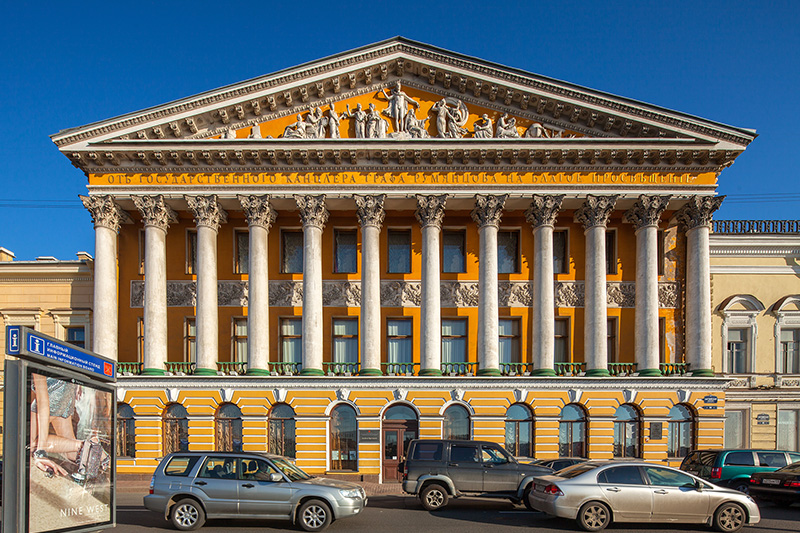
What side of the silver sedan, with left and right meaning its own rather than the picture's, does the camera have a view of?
right

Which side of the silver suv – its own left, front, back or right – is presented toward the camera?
right

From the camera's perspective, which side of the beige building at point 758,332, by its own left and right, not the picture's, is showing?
front

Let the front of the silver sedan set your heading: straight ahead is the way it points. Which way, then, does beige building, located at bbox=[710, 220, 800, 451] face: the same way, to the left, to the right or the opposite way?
to the right

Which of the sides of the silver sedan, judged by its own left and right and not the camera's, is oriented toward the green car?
left

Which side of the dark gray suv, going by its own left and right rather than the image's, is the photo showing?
right

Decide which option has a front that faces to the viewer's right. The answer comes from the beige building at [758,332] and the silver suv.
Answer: the silver suv

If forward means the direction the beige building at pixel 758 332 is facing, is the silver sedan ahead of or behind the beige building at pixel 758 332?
ahead

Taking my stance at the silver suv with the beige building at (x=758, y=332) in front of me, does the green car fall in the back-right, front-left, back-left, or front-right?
front-right

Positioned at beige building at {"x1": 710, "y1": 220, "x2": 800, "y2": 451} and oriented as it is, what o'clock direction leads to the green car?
The green car is roughly at 12 o'clock from the beige building.
